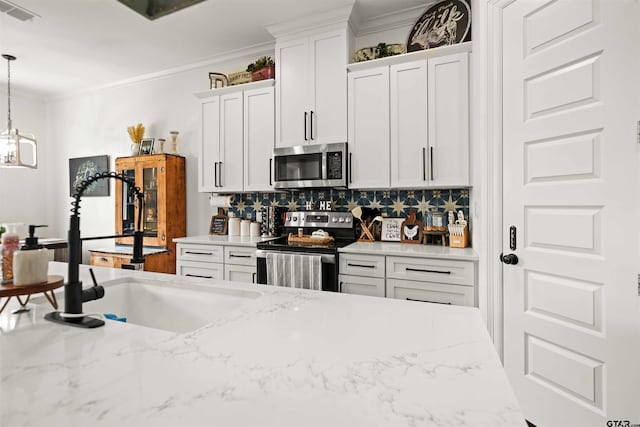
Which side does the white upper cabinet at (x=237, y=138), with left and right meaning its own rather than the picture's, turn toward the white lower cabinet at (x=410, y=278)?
left

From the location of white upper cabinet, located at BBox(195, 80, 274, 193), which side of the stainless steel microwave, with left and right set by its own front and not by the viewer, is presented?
right

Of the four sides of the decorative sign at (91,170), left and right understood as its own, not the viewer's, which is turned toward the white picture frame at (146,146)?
left

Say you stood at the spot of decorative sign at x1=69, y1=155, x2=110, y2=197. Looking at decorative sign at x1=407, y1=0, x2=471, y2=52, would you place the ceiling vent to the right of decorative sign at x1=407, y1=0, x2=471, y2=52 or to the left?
right

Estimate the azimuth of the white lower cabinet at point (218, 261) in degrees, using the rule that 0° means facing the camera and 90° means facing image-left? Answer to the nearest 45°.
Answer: approximately 45°

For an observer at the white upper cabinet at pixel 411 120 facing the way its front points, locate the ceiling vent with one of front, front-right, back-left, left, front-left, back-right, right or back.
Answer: front-right

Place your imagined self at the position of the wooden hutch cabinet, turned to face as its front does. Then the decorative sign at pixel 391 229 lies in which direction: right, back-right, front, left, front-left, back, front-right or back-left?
left

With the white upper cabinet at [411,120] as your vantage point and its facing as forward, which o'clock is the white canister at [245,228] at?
The white canister is roughly at 2 o'clock from the white upper cabinet.

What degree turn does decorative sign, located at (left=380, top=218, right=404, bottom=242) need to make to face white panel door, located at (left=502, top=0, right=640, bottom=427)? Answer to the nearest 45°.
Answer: approximately 45° to its left

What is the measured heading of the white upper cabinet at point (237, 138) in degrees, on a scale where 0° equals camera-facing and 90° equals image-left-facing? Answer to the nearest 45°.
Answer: approximately 45°

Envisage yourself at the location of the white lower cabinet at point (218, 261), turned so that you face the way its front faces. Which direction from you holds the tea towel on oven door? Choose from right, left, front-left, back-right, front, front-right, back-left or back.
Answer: left
